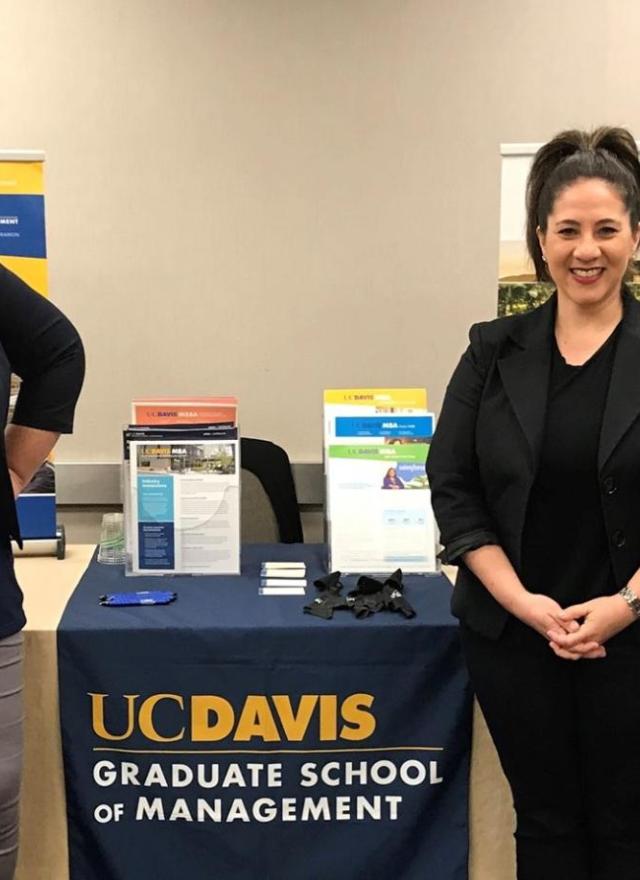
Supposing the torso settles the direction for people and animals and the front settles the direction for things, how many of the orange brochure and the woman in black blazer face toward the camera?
2

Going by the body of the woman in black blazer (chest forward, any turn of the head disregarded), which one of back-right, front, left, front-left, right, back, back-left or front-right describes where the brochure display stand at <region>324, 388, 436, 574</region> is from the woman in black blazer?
back-right

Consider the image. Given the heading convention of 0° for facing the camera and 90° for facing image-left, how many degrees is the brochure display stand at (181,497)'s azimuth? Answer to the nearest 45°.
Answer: approximately 0°

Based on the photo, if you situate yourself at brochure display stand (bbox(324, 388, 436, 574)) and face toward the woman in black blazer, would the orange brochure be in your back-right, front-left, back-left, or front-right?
back-right

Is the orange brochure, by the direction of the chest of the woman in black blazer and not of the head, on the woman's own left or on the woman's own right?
on the woman's own right

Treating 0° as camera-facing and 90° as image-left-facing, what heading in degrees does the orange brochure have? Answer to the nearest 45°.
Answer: approximately 0°
